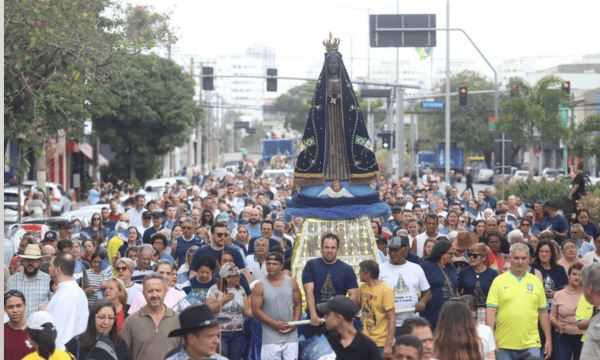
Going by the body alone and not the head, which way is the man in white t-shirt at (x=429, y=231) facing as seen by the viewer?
toward the camera

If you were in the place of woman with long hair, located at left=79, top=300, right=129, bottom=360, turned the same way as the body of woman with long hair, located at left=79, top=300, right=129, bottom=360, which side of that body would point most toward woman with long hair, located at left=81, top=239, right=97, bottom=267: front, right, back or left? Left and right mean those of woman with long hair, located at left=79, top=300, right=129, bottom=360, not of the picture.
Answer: back

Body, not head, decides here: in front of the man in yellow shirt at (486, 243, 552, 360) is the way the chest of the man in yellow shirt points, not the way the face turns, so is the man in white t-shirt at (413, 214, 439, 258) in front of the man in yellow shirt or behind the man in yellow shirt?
behind

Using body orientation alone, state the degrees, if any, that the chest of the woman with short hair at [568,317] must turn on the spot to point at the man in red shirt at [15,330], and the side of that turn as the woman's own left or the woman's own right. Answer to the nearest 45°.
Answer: approximately 45° to the woman's own right

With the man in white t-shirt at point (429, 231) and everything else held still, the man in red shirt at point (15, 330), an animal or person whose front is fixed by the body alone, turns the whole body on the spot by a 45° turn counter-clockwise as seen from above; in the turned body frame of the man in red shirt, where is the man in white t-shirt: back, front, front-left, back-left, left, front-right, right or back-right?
left

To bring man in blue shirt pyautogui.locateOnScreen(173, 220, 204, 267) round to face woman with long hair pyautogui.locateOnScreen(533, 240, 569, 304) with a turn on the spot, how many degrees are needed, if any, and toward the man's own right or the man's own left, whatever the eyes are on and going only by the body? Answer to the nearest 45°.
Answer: approximately 45° to the man's own left

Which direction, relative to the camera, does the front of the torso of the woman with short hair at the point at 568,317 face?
toward the camera

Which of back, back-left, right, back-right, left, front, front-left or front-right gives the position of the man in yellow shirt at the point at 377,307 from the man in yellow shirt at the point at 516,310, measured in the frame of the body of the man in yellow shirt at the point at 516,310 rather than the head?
right

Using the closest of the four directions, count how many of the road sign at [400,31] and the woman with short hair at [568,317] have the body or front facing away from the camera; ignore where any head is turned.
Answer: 1

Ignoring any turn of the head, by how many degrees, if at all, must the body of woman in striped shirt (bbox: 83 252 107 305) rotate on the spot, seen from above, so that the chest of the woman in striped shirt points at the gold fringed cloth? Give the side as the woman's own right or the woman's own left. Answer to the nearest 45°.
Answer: approximately 90° to the woman's own left

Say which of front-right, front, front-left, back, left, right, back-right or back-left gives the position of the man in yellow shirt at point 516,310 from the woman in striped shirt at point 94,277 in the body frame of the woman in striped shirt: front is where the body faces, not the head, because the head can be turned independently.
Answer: front-left

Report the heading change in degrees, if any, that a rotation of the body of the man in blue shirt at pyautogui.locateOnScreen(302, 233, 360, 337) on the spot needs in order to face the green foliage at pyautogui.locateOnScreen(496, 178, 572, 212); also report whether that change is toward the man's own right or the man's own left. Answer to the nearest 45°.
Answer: approximately 180°

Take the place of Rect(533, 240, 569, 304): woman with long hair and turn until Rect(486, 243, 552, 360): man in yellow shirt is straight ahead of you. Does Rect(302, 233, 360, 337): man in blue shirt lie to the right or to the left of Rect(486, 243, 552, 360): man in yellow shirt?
right

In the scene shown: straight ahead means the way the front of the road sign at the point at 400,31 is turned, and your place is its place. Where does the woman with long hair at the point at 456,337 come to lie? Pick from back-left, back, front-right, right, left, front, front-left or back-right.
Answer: back
